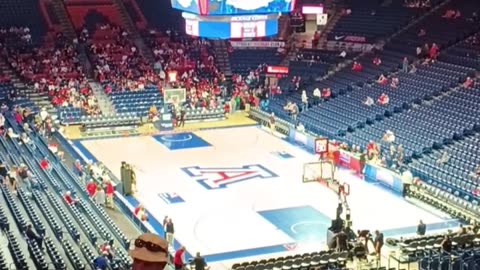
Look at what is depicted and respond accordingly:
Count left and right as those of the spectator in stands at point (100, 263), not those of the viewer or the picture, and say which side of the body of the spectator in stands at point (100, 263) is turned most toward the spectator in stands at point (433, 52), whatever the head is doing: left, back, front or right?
front

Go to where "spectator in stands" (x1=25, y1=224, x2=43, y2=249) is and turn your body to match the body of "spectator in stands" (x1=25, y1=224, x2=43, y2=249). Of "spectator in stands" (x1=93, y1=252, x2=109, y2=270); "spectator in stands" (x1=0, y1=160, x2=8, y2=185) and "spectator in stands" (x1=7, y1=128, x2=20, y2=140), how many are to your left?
2

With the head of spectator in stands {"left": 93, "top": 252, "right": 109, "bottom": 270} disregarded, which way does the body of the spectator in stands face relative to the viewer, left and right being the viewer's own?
facing away from the viewer and to the right of the viewer

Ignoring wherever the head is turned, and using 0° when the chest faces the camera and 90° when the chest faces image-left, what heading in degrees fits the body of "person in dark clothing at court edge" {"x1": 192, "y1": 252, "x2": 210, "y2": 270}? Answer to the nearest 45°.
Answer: approximately 180°

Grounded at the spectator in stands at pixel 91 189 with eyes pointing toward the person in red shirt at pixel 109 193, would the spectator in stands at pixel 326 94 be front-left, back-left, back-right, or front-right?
front-left

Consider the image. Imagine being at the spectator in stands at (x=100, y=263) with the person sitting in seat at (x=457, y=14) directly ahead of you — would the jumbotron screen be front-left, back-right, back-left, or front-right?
front-left

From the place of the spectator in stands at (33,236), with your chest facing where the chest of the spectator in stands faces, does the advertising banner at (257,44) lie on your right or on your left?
on your left

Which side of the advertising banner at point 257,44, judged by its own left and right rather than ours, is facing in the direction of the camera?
front

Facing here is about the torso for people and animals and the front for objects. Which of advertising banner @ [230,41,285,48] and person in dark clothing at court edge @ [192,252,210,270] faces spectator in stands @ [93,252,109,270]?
the advertising banner

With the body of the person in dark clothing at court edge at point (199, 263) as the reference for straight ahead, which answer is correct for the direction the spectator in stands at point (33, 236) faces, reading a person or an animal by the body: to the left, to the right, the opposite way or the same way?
to the right

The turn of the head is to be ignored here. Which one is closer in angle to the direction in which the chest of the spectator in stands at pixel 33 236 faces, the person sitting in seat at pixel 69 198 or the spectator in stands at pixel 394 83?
the spectator in stands

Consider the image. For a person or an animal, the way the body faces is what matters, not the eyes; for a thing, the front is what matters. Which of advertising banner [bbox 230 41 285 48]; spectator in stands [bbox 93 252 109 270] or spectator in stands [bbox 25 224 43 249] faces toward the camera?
the advertising banner

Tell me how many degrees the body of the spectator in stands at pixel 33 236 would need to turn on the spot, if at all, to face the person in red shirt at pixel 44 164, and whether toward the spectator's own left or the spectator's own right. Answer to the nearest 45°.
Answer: approximately 90° to the spectator's own left
